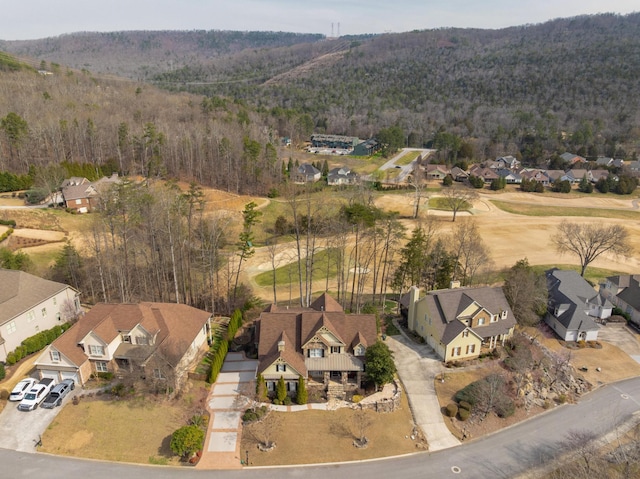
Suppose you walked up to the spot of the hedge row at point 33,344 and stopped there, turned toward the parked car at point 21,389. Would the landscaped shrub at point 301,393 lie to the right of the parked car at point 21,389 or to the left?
left

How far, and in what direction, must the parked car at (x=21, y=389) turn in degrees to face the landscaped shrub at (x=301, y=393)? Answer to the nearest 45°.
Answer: approximately 90° to its right

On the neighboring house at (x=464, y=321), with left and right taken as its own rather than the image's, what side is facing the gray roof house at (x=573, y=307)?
left

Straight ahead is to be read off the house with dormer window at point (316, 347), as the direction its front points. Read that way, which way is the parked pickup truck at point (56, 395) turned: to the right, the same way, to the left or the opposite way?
the opposite way

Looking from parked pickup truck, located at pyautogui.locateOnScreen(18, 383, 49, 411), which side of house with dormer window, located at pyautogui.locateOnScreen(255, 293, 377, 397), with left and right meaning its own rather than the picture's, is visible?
right

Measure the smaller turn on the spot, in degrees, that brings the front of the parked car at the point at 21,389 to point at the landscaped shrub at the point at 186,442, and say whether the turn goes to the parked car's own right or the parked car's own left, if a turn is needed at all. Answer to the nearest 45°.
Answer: approximately 90° to the parked car's own right

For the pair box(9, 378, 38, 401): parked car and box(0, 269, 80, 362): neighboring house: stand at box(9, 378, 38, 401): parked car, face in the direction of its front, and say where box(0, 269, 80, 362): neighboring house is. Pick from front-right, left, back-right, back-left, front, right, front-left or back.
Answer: front-left

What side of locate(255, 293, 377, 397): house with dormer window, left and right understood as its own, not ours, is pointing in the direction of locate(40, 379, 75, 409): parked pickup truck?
right

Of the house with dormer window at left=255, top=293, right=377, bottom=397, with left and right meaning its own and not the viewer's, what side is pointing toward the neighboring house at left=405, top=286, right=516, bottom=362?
left

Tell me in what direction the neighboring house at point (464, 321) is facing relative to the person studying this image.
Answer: facing the viewer and to the right of the viewer

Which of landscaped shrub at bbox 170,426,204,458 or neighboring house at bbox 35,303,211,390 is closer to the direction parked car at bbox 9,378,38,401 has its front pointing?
the neighboring house

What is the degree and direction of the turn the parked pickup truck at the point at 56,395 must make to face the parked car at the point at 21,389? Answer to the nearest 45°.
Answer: approximately 90° to its left

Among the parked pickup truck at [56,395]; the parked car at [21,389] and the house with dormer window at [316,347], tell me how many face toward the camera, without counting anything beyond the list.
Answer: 1

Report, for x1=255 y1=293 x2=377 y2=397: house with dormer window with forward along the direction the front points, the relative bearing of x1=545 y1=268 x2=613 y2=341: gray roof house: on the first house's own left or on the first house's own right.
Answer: on the first house's own left

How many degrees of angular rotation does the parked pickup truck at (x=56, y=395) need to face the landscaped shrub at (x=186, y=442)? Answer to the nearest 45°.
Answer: approximately 90° to its right
